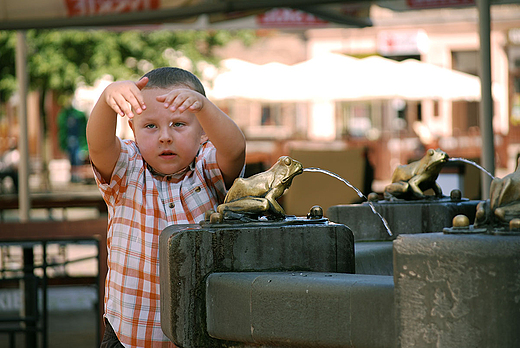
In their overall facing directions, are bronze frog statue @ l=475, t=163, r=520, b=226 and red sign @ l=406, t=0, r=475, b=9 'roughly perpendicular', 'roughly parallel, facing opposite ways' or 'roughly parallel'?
roughly perpendicular

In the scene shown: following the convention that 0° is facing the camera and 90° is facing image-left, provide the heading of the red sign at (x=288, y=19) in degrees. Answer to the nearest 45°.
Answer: approximately 0°

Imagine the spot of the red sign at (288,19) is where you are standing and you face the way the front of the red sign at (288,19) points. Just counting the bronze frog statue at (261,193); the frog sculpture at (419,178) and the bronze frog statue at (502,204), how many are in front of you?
3

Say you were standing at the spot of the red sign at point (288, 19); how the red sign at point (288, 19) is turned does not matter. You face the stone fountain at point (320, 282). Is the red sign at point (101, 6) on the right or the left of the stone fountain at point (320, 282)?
right

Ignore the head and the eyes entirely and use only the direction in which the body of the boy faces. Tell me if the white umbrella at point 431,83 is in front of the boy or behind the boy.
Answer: behind

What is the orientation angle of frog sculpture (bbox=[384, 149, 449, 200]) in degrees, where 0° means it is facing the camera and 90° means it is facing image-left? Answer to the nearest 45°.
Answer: approximately 315°

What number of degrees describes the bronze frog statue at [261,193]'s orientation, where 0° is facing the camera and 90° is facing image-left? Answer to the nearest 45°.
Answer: approximately 270°
